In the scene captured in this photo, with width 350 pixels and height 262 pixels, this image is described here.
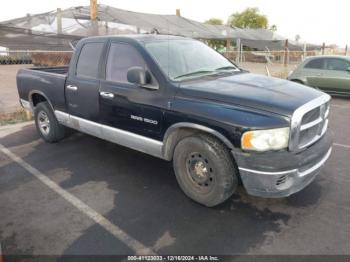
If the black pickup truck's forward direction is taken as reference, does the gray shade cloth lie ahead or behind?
behind

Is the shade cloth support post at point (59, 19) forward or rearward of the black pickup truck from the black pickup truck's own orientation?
rearward

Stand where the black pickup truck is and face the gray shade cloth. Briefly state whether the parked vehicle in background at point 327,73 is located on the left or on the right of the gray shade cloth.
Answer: right

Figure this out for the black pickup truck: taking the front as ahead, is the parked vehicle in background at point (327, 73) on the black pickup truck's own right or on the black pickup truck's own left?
on the black pickup truck's own left

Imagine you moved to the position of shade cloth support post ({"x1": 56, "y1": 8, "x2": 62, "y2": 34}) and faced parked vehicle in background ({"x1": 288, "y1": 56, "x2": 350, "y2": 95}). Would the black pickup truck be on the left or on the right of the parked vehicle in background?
right

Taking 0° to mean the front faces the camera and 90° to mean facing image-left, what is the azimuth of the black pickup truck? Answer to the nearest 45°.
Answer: approximately 315°

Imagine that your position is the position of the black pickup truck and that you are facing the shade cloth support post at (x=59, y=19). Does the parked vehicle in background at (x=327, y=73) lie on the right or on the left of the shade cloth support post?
right
